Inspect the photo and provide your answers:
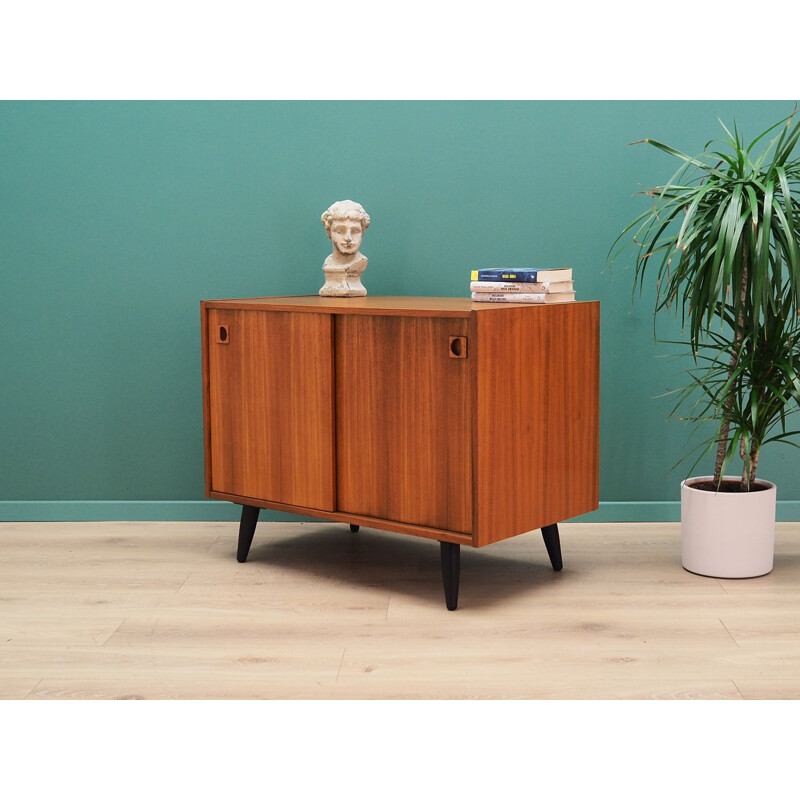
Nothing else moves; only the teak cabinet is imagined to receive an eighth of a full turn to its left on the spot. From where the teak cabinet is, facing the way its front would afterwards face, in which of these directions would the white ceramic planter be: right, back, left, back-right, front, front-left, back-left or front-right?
left

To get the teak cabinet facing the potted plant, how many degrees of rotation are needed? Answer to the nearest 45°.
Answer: approximately 135° to its left

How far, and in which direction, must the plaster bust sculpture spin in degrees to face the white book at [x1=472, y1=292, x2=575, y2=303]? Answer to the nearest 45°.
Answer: approximately 45° to its left

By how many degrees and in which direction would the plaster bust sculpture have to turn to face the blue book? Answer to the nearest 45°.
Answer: approximately 45° to its left
